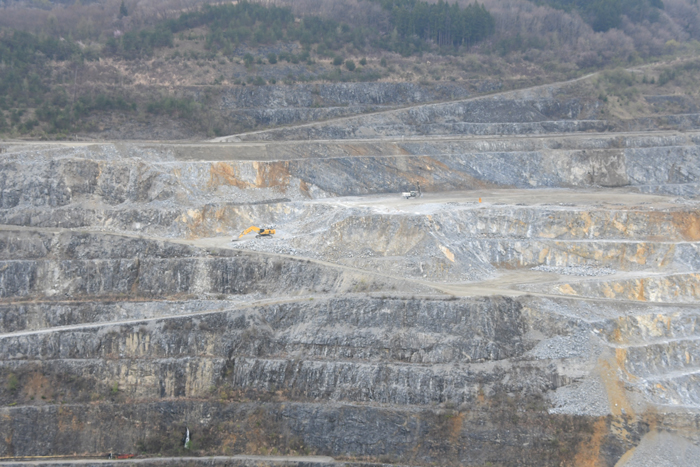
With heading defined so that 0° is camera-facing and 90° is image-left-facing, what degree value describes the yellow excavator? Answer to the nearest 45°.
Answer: approximately 90°
